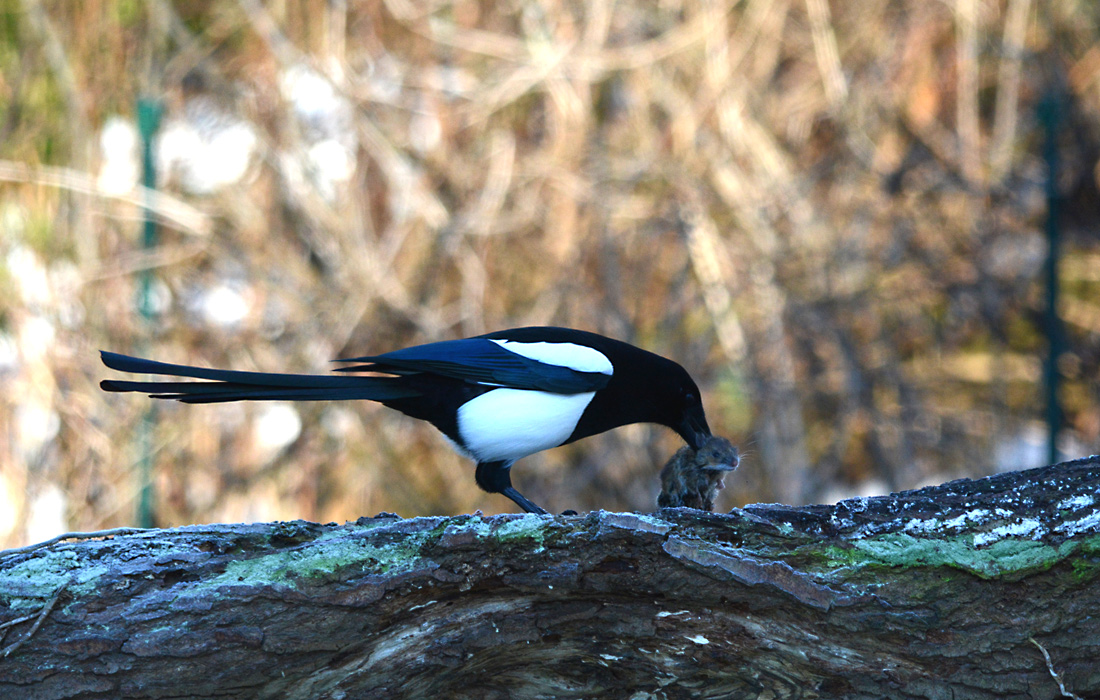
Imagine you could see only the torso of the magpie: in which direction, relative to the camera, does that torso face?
to the viewer's right
